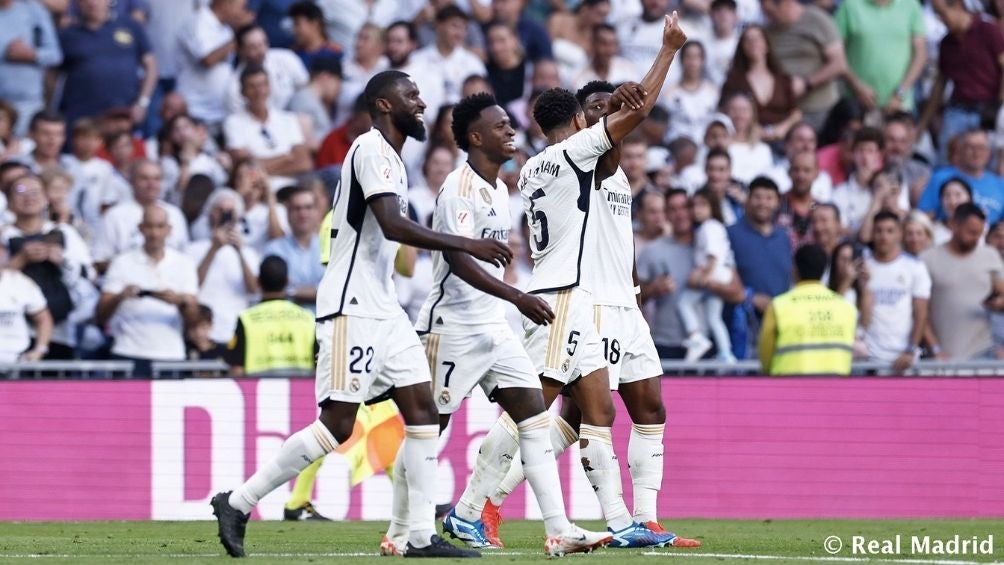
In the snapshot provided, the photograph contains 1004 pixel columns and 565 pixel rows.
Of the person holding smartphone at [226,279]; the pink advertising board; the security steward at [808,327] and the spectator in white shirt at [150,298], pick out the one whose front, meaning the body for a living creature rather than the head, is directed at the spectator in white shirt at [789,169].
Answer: the security steward

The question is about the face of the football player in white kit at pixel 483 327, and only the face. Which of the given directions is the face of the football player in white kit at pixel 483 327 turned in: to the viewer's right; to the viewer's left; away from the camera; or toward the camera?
to the viewer's right

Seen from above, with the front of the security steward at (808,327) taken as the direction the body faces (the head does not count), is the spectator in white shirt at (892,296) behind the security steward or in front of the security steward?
in front

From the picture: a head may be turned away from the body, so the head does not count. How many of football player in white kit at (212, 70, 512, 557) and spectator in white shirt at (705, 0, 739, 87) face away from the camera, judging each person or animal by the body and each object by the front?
0

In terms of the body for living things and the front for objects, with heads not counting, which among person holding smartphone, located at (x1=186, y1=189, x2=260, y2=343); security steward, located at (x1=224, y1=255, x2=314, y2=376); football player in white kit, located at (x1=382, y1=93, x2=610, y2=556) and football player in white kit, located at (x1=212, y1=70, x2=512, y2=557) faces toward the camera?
the person holding smartphone

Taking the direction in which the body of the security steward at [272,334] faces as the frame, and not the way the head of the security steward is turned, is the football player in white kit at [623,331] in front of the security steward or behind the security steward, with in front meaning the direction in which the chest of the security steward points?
behind

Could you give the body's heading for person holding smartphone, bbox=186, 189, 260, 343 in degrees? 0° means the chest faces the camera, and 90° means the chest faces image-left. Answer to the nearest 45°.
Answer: approximately 0°

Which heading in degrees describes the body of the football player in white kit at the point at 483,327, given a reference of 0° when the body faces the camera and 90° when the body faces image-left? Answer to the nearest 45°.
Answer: approximately 270°

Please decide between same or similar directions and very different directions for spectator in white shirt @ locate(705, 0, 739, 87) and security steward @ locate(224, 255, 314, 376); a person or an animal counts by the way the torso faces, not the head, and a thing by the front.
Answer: very different directions

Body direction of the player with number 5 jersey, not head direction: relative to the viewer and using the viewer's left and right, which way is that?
facing away from the viewer and to the right of the viewer

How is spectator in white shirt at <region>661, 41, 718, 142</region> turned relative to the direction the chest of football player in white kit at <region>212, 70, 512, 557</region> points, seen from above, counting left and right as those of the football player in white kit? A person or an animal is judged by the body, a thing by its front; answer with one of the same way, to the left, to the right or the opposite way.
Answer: to the right

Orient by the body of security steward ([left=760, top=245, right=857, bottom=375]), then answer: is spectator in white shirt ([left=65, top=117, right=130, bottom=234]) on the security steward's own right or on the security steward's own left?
on the security steward's own left

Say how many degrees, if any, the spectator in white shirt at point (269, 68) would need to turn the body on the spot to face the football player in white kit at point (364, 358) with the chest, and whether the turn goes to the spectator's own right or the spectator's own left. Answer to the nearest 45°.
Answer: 0° — they already face them
